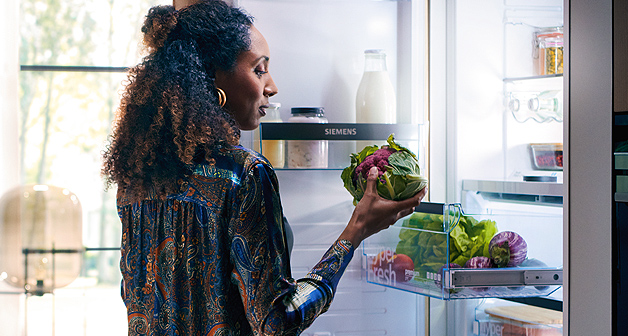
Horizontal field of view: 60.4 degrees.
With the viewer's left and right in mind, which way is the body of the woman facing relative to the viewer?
facing away from the viewer and to the right of the viewer

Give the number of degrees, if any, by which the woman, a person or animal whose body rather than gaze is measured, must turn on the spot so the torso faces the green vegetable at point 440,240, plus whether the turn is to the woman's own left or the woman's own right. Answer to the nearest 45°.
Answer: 0° — they already face it

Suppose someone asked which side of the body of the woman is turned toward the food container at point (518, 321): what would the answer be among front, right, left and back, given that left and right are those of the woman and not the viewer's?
front

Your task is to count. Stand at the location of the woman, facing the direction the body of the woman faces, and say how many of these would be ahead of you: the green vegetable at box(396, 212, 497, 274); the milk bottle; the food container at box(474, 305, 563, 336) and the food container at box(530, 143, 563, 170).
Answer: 4

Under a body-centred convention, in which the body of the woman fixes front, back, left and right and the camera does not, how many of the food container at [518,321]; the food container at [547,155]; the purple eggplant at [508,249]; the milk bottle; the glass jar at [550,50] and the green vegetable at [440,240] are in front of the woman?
6

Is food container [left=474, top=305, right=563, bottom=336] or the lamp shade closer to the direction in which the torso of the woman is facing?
the food container

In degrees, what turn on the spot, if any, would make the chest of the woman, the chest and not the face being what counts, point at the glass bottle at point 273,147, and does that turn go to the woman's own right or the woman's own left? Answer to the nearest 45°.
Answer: approximately 45° to the woman's own left

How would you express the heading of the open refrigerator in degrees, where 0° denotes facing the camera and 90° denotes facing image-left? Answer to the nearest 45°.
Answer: approximately 45°

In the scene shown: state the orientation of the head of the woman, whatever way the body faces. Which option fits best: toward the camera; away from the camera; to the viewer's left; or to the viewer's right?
to the viewer's right

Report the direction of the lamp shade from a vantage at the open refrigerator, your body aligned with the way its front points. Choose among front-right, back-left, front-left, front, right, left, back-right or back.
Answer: front-right

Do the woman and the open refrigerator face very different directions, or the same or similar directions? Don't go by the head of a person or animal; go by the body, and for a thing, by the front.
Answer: very different directions
